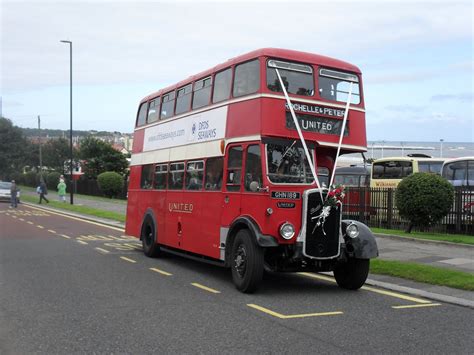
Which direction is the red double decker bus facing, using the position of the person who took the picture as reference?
facing the viewer and to the right of the viewer

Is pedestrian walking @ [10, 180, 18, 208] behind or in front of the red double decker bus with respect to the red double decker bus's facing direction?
behind

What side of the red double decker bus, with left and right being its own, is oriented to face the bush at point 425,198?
left

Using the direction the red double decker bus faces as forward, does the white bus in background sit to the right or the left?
on its left

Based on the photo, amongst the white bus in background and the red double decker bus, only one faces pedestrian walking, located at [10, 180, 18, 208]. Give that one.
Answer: the white bus in background

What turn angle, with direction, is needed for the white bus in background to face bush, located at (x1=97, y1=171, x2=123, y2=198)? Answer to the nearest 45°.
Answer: approximately 45° to its right

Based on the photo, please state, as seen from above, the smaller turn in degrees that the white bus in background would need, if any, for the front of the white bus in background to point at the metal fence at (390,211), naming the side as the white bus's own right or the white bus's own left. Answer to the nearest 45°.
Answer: approximately 45° to the white bus's own left

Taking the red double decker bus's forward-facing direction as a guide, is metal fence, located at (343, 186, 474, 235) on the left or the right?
on its left
